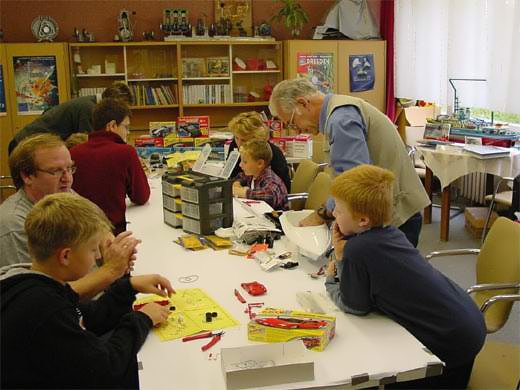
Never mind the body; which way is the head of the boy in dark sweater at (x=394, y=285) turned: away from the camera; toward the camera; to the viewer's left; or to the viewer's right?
to the viewer's left

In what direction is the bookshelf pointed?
toward the camera

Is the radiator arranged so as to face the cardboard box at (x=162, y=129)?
no

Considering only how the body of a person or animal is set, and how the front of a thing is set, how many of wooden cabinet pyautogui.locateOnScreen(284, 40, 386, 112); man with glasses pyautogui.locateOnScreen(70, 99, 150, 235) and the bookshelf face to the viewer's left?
0

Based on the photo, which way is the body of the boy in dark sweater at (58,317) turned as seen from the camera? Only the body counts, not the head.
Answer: to the viewer's right

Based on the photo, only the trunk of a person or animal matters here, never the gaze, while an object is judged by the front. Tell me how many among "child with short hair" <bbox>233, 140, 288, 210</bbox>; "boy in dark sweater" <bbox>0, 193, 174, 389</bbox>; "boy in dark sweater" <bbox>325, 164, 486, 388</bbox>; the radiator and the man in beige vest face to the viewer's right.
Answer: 1

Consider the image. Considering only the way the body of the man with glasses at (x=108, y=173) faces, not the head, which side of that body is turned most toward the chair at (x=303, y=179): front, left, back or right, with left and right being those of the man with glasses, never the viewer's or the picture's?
front

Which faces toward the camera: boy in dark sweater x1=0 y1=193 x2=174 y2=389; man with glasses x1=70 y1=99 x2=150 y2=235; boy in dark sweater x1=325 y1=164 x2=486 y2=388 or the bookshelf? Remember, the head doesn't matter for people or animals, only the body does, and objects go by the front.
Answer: the bookshelf

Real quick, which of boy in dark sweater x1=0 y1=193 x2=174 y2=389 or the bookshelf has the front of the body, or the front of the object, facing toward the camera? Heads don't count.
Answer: the bookshelf

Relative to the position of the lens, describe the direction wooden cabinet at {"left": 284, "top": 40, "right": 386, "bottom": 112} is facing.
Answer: facing the viewer

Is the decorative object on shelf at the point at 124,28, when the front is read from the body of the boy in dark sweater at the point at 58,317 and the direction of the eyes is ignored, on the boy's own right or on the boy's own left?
on the boy's own left

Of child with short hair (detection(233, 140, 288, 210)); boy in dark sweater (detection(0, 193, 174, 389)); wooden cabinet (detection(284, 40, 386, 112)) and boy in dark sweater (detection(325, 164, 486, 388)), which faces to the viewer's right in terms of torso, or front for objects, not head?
boy in dark sweater (detection(0, 193, 174, 389))

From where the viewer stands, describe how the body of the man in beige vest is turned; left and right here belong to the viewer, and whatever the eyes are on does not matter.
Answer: facing to the left of the viewer

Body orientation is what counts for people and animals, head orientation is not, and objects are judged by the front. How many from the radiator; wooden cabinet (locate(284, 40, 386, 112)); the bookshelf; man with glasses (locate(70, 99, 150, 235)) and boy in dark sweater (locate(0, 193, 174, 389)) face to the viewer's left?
0

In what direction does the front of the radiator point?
toward the camera
